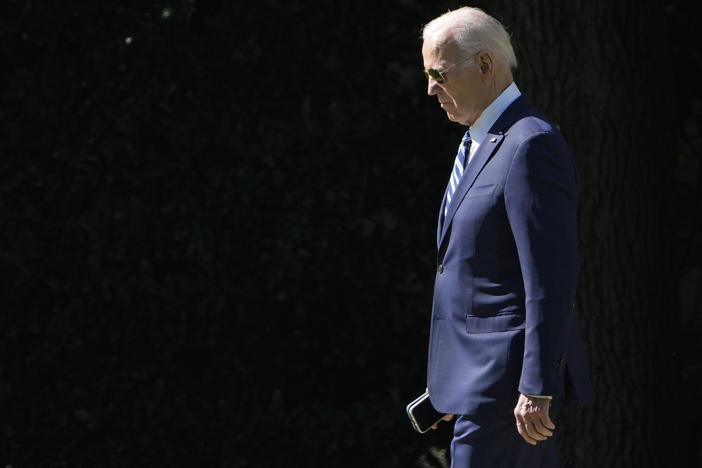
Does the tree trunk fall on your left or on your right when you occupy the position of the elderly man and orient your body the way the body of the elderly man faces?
on your right

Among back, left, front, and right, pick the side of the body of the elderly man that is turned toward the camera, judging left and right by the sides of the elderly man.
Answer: left

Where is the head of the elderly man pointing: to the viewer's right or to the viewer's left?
to the viewer's left
